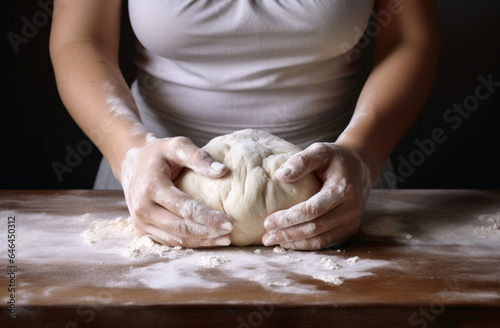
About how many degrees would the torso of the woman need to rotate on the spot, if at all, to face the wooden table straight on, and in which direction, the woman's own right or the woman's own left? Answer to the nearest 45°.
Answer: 0° — they already face it

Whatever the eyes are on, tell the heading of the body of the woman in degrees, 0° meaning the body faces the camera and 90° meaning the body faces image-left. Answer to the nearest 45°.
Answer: approximately 0°

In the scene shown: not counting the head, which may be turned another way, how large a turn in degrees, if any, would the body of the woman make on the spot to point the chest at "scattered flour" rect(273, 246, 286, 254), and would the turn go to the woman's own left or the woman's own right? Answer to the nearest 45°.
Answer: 0° — they already face it

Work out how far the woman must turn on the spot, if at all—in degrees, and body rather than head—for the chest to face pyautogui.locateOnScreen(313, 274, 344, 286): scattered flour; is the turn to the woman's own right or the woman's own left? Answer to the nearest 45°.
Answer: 0° — they already face it

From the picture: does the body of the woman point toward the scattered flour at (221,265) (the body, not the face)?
yes

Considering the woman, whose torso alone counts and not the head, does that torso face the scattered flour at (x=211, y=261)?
yes
